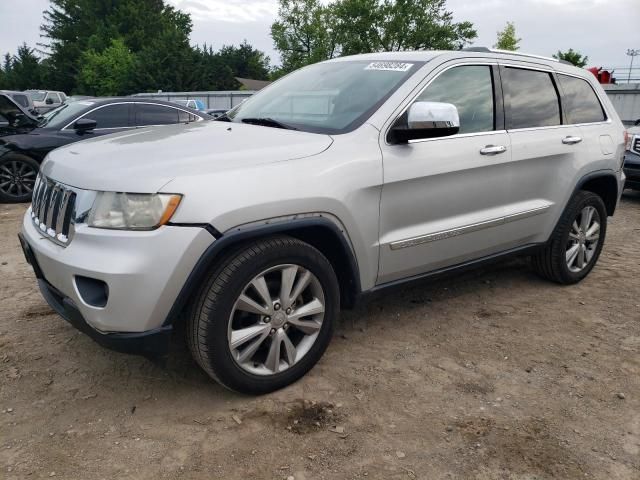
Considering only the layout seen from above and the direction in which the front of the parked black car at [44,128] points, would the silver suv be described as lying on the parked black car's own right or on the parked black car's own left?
on the parked black car's own left

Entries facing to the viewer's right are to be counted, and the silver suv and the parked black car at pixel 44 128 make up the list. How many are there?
0

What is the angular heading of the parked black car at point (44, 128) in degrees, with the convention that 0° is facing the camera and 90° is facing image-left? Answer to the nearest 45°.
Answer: approximately 45°

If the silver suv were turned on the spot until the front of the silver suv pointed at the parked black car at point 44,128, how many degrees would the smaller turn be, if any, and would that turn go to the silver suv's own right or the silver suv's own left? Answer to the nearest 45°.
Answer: approximately 90° to the silver suv's own right
